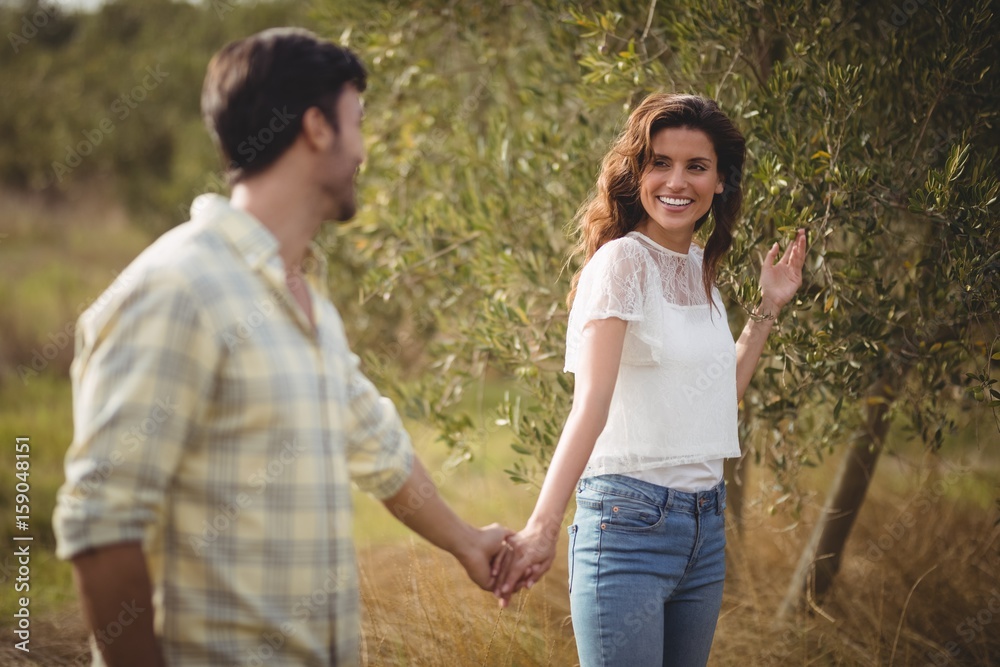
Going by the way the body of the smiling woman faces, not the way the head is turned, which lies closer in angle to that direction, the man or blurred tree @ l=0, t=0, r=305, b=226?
the man

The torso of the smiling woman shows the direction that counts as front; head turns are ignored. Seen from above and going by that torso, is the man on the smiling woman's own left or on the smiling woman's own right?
on the smiling woman's own right

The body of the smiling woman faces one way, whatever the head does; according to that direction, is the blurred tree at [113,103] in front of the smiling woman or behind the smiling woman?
behind

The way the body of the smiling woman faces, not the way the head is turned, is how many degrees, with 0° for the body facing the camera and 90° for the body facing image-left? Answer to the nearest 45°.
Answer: approximately 315°

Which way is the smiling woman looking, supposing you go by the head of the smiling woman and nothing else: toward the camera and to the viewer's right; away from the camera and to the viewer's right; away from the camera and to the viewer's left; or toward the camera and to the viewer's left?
toward the camera and to the viewer's left
